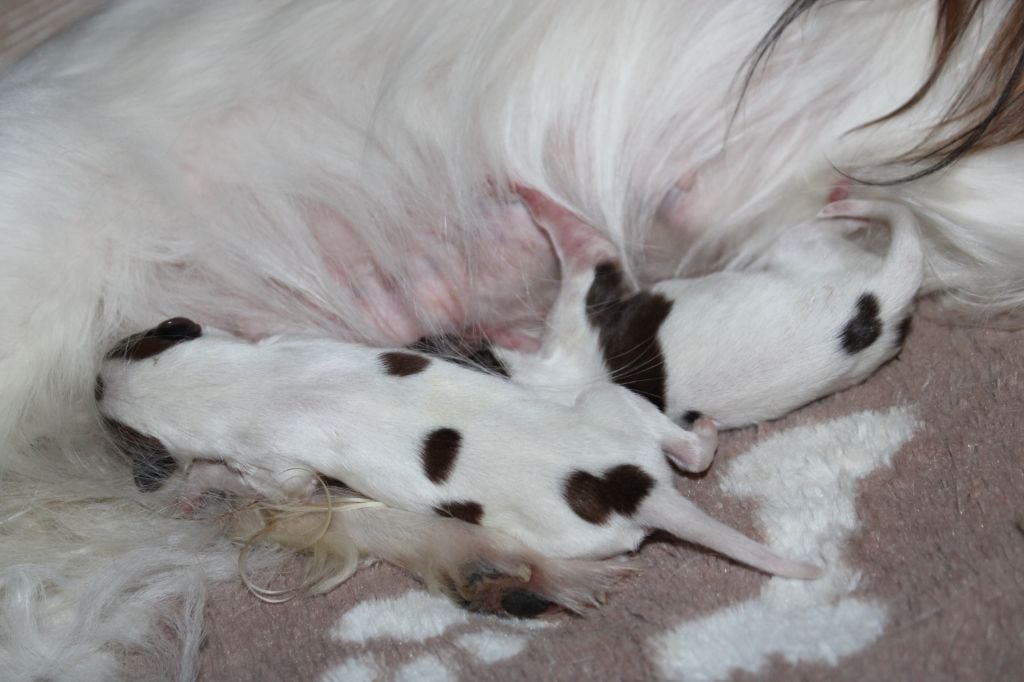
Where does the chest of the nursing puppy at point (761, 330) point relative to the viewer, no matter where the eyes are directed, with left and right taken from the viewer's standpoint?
facing to the left of the viewer

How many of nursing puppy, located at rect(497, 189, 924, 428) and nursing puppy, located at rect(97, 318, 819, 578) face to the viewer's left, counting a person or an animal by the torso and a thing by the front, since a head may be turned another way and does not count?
2

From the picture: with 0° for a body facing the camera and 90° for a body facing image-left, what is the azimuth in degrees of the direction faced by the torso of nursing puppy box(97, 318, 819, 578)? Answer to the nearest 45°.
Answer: approximately 90°
